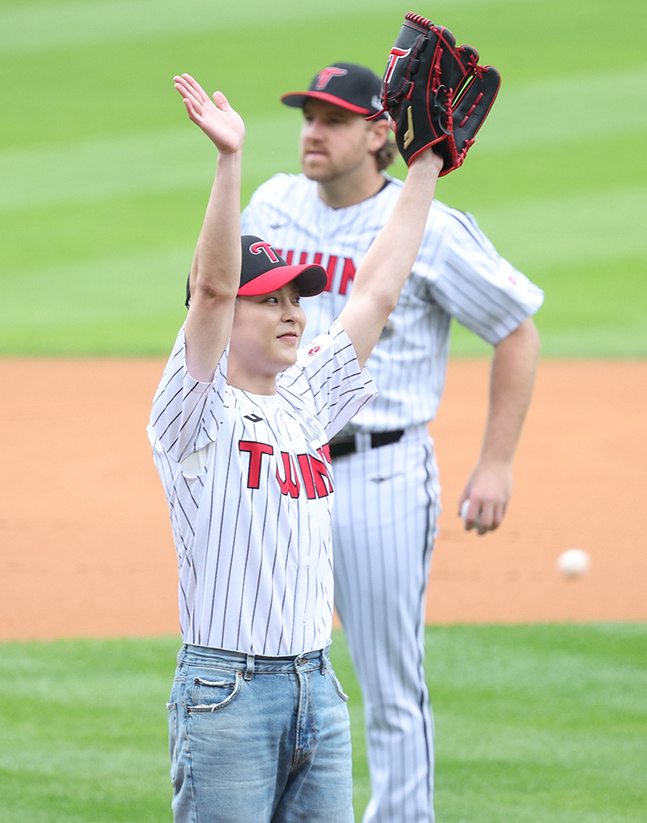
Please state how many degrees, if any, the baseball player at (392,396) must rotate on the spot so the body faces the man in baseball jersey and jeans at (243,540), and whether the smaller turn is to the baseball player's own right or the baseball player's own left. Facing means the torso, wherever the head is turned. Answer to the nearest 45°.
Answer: approximately 45° to the baseball player's own left

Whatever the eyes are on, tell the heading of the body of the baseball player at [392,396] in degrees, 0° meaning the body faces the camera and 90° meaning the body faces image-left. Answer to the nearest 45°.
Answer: approximately 45°

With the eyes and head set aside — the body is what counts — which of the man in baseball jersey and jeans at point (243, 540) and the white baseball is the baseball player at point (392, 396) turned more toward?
the man in baseball jersey and jeans

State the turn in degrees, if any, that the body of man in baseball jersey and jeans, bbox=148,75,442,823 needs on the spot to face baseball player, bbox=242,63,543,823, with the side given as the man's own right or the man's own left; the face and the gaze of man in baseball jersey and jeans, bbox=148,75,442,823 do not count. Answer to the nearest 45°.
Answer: approximately 135° to the man's own left

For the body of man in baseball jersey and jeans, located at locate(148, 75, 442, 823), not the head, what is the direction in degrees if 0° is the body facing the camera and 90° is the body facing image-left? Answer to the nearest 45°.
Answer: approximately 315°

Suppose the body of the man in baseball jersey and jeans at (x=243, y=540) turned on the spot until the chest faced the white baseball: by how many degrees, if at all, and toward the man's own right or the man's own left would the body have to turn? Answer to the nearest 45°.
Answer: approximately 135° to the man's own left
